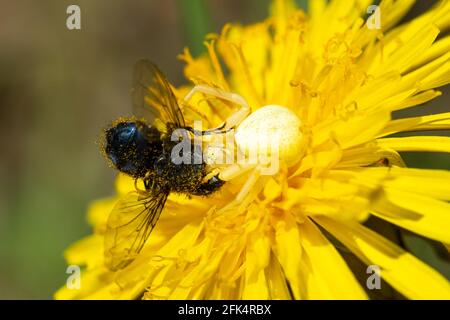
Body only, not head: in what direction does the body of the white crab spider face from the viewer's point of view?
to the viewer's left
